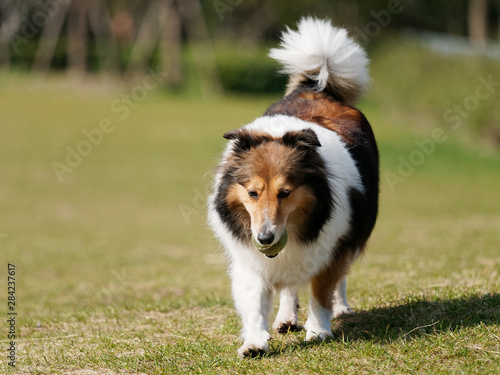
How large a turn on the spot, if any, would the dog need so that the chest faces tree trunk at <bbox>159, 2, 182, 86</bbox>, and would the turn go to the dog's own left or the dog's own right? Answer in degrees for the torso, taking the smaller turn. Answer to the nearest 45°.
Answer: approximately 180°

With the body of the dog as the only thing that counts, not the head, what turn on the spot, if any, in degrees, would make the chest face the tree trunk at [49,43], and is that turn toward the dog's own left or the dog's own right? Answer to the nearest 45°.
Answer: approximately 135° to the dog's own right

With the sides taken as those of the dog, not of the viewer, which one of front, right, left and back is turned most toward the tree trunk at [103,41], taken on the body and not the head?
back

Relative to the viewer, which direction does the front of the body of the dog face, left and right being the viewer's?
facing the viewer

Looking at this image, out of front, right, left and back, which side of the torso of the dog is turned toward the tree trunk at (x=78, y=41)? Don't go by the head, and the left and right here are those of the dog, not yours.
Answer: back

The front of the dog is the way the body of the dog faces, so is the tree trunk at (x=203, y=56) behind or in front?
behind
